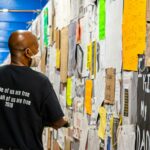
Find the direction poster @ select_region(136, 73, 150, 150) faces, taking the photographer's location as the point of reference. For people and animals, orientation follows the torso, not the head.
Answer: facing the viewer and to the left of the viewer

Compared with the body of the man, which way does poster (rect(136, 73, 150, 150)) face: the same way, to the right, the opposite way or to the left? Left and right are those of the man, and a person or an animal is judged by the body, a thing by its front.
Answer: the opposite way

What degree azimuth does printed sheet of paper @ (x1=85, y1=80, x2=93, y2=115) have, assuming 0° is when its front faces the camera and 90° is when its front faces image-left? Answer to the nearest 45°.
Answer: approximately 45°

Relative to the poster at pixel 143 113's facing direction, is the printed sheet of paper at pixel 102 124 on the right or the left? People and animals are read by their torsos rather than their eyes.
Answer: on its right

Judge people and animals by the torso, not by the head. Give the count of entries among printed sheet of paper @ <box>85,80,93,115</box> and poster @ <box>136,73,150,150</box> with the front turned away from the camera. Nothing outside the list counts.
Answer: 0

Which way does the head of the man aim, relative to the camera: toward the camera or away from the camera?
away from the camera

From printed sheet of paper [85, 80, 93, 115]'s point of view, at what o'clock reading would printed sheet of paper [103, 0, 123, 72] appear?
printed sheet of paper [103, 0, 123, 72] is roughly at 10 o'clock from printed sheet of paper [85, 80, 93, 115].

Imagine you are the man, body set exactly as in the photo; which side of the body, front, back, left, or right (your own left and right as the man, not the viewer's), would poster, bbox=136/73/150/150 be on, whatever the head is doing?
right

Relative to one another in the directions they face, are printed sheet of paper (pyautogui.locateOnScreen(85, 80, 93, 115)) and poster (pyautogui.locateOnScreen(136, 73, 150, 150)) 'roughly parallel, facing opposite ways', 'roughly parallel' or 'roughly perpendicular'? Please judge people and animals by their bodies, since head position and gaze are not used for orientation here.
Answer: roughly parallel

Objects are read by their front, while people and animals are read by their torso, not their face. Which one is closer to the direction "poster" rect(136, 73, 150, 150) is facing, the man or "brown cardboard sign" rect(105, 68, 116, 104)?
the man

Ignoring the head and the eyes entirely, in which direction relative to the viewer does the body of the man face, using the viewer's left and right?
facing away from the viewer and to the right of the viewer

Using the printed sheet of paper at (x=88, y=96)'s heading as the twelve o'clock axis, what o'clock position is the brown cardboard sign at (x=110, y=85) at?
the brown cardboard sign at (x=110, y=85) is roughly at 10 o'clock from the printed sheet of paper at (x=88, y=96).

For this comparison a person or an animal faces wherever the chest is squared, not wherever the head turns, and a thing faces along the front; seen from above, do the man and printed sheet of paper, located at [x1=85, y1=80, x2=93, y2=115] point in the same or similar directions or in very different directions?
very different directions

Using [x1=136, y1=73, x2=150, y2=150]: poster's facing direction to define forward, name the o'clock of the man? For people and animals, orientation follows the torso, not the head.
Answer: The man is roughly at 2 o'clock from the poster.
